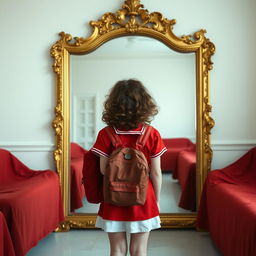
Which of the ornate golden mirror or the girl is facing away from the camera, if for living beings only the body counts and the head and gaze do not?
the girl

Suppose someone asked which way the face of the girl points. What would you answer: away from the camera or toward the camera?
away from the camera

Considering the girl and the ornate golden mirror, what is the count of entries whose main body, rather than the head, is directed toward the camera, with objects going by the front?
1

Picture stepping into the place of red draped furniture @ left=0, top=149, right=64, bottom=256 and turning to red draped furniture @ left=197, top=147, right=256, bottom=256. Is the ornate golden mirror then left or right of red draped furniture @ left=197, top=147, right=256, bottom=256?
left

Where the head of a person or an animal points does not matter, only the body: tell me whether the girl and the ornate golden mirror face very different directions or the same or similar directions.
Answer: very different directions

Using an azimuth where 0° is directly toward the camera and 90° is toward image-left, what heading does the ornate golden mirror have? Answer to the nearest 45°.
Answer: approximately 0°

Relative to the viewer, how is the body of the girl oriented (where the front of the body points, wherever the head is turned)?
away from the camera

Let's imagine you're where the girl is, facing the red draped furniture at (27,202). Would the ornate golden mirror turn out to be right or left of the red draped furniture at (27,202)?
right

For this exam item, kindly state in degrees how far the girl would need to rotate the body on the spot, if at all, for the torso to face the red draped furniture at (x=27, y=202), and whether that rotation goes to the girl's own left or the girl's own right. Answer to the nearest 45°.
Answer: approximately 45° to the girl's own left

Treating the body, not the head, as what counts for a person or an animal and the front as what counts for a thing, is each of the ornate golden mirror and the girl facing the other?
yes

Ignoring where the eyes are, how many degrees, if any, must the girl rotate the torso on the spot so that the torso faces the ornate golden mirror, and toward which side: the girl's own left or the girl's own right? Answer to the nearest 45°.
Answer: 0° — they already face it
